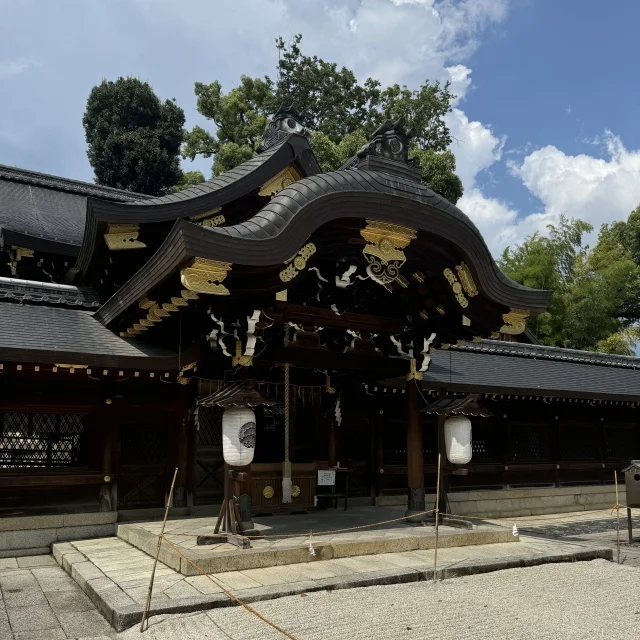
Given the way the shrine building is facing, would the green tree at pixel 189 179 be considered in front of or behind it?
behind

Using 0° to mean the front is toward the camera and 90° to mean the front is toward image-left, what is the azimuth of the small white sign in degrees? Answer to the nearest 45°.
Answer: approximately 0°

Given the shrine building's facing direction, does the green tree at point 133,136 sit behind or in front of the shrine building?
behind

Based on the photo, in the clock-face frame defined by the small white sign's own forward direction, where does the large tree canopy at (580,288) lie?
The large tree canopy is roughly at 7 o'clock from the small white sign.

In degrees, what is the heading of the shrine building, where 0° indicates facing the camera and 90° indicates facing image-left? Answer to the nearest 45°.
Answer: approximately 315°

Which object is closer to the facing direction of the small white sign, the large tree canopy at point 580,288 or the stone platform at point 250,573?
the stone platform
